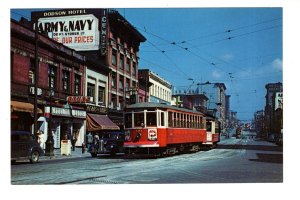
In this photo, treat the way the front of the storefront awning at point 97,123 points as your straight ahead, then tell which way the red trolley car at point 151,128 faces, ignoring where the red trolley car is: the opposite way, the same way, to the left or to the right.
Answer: to the right

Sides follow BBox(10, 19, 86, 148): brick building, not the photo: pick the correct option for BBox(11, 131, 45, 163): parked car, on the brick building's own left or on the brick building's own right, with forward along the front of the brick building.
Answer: on the brick building's own right

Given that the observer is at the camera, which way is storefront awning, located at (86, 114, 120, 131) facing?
facing the viewer and to the right of the viewer

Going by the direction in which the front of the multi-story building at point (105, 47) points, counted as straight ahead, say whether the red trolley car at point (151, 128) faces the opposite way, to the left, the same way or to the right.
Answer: to the right

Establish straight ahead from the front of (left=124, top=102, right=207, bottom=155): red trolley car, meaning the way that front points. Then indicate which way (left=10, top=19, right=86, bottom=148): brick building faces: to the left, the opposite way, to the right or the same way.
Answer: to the left

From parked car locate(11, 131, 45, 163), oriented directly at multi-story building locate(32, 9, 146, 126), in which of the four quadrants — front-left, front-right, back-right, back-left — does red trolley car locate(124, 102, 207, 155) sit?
front-right

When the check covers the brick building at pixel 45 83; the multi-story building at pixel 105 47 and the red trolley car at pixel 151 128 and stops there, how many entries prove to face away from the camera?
0

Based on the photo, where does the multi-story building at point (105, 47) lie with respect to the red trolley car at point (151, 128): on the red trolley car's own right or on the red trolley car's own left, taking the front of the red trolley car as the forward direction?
on the red trolley car's own right
